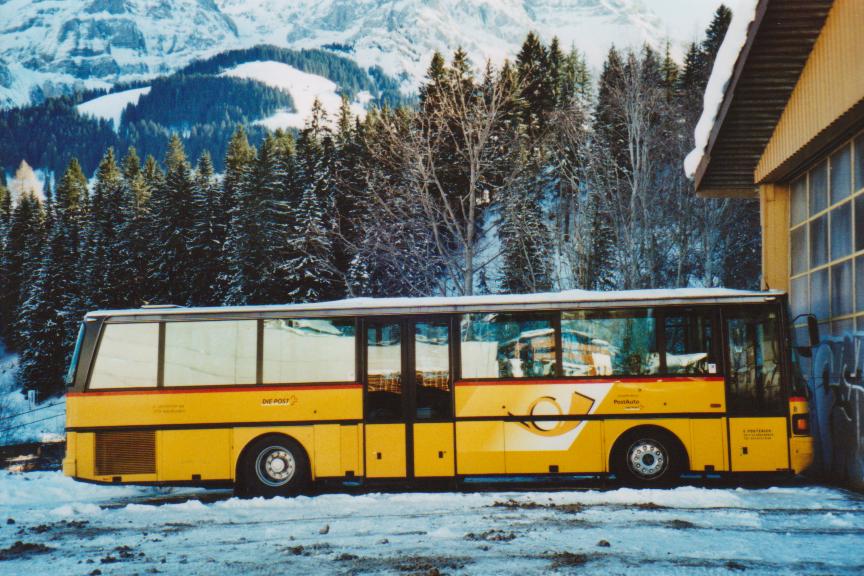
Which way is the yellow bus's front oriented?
to the viewer's right

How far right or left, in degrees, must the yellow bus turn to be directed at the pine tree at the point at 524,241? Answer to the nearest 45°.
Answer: approximately 90° to its left

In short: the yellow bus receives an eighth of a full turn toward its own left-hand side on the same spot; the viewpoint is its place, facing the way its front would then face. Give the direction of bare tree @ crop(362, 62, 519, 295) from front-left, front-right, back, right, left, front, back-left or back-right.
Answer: front-left

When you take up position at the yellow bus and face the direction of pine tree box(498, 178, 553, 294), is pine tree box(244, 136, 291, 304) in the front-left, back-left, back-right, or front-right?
front-left

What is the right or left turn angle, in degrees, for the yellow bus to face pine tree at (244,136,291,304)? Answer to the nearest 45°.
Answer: approximately 90° to its left
